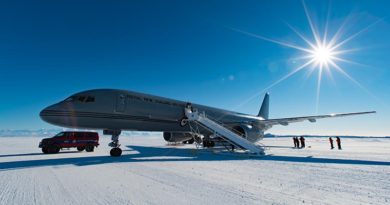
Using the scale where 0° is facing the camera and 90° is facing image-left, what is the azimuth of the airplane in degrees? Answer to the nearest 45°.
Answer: approximately 45°
